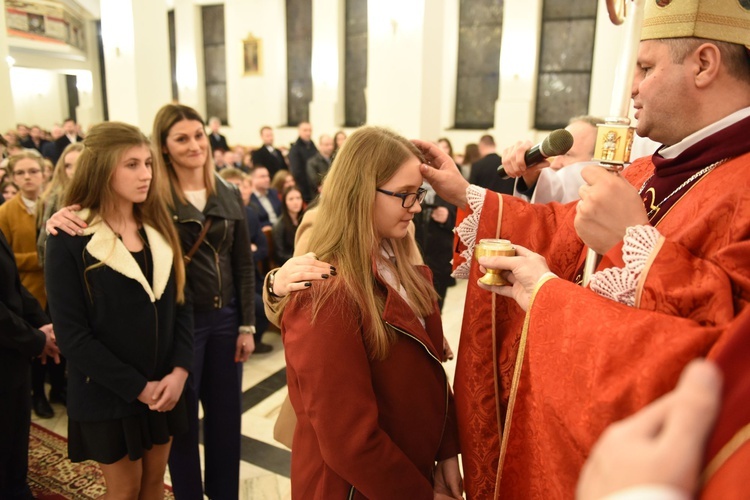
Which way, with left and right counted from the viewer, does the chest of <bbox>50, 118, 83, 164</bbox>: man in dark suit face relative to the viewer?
facing the viewer and to the right of the viewer

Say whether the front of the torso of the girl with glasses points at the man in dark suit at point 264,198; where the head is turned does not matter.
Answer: no

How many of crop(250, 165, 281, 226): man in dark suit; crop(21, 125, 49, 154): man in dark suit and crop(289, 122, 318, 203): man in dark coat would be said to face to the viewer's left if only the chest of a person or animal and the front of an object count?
0

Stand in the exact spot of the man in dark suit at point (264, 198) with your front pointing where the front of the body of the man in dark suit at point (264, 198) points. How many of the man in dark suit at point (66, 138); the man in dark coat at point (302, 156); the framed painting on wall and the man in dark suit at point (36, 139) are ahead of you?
0

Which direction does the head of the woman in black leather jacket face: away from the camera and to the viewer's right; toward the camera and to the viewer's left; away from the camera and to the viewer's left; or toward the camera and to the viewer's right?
toward the camera and to the viewer's right

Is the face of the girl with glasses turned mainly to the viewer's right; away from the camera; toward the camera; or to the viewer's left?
to the viewer's right

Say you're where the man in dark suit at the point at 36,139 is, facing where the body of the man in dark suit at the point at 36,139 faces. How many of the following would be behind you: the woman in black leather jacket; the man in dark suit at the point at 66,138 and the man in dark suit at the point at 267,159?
0

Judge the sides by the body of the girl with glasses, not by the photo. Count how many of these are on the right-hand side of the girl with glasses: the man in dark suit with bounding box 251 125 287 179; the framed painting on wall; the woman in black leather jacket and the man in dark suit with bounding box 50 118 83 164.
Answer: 0

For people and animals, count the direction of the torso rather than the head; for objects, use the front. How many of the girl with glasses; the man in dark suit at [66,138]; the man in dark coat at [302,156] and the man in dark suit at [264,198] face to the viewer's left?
0

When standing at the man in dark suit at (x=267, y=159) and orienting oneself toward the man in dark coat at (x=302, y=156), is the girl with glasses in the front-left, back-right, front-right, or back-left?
front-right

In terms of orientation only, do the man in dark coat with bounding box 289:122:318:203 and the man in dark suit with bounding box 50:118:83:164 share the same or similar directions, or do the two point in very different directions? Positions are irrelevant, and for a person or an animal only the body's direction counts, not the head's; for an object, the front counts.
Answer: same or similar directions

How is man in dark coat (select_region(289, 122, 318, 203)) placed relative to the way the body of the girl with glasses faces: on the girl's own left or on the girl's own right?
on the girl's own left

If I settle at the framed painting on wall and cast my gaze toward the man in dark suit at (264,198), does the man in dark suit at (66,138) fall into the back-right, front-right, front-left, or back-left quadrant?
front-right

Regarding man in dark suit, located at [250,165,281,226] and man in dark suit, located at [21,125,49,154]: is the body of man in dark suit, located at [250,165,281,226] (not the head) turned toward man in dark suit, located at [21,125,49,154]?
no

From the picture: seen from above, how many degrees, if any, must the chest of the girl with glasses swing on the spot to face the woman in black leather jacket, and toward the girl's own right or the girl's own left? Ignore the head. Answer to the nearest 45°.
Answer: approximately 135° to the girl's own left

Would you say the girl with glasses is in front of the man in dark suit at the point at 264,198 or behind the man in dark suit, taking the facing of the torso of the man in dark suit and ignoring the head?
in front

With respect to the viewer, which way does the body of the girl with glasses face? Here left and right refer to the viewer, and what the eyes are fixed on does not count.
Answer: facing to the right of the viewer
